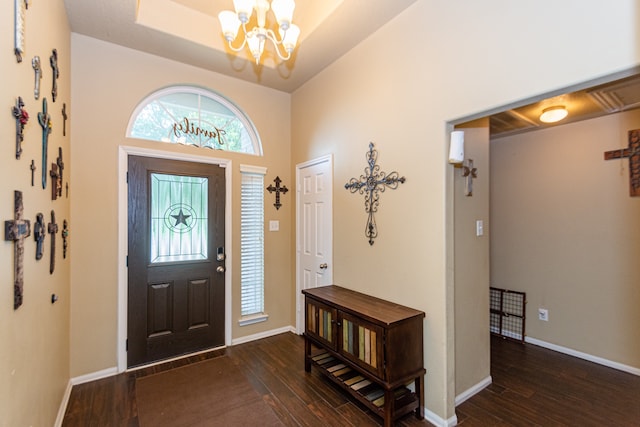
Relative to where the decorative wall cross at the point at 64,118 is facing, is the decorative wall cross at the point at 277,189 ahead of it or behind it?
ahead

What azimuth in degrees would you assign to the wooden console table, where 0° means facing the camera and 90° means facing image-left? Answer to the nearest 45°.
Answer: approximately 45°

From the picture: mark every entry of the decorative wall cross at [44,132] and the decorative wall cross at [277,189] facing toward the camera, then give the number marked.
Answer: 1

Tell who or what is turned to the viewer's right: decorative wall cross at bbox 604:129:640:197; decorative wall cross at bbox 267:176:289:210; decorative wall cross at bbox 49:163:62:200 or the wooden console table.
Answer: decorative wall cross at bbox 49:163:62:200

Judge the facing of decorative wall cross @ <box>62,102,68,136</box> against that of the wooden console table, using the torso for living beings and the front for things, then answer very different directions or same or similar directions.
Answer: very different directions

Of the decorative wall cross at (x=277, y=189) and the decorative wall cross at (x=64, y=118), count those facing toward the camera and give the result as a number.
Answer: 1

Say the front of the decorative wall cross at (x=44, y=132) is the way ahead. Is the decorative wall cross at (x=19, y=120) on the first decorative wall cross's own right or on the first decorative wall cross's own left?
on the first decorative wall cross's own right

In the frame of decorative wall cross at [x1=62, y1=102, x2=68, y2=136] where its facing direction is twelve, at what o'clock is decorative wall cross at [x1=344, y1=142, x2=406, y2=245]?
decorative wall cross at [x1=344, y1=142, x2=406, y2=245] is roughly at 1 o'clock from decorative wall cross at [x1=62, y1=102, x2=68, y2=136].

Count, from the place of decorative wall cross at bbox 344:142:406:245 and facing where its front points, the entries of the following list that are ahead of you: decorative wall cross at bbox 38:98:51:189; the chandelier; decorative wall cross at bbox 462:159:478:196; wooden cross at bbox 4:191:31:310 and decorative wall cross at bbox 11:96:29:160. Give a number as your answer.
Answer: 4

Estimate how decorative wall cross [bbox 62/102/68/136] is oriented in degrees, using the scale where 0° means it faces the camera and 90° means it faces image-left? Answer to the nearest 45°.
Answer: approximately 270°

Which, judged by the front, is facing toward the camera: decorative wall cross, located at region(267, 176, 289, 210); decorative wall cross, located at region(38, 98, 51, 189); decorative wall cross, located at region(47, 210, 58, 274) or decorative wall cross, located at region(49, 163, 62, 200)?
decorative wall cross, located at region(267, 176, 289, 210)

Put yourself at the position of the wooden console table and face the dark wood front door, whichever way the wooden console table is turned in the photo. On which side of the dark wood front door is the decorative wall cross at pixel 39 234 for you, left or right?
left

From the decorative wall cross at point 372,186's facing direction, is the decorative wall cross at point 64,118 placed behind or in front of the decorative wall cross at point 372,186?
in front
